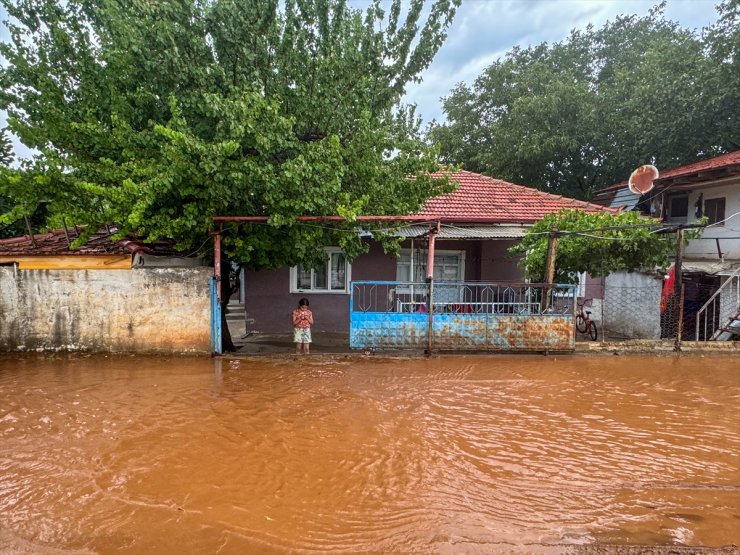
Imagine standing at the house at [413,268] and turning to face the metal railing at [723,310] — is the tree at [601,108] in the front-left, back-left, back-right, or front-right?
front-left

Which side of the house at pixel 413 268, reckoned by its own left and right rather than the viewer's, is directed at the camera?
front

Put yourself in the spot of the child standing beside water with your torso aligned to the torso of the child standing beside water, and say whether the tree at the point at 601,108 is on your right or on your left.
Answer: on your left

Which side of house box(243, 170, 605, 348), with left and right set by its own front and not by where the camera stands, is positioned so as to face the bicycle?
left

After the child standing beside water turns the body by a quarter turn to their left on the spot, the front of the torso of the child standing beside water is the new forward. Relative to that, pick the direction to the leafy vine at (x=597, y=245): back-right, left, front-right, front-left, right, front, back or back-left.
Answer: front

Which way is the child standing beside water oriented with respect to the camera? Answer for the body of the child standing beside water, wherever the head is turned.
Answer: toward the camera

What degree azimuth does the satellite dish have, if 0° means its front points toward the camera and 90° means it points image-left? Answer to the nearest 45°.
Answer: approximately 45°

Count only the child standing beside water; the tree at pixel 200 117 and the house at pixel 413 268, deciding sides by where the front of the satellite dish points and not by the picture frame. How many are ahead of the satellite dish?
3

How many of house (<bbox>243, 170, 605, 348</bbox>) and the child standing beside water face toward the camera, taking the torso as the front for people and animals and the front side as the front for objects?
2

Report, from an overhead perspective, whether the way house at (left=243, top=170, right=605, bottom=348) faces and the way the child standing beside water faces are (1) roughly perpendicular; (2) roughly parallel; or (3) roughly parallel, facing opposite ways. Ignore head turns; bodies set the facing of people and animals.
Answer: roughly parallel

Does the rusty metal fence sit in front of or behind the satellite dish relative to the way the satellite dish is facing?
in front
